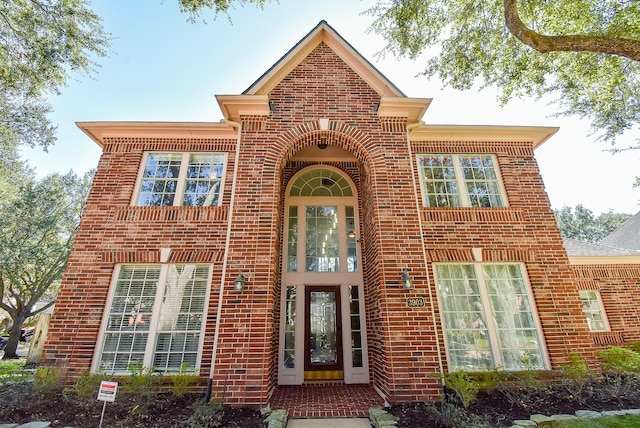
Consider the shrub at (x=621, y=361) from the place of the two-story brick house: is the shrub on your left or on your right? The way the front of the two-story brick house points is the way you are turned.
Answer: on your left

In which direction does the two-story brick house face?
toward the camera

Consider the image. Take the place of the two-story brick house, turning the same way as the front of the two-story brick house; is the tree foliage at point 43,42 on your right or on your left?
on your right

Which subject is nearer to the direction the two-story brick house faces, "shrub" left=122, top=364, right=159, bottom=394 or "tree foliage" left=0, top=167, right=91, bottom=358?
the shrub

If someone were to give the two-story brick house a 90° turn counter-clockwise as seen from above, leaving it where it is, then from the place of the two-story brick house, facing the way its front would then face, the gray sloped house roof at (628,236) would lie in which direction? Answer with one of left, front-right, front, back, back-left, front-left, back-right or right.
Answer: front-left

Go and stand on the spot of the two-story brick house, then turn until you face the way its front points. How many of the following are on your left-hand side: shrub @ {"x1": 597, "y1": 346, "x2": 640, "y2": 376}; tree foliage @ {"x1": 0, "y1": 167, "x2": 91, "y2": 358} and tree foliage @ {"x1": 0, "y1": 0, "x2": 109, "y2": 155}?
1

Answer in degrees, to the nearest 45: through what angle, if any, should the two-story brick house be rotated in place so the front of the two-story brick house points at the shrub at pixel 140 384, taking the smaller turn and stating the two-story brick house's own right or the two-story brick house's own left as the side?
approximately 90° to the two-story brick house's own right

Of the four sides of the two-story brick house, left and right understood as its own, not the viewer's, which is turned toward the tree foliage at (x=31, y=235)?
right

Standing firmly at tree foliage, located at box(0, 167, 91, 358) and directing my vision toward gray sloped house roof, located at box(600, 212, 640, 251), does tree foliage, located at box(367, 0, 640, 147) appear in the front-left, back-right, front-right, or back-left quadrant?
front-right

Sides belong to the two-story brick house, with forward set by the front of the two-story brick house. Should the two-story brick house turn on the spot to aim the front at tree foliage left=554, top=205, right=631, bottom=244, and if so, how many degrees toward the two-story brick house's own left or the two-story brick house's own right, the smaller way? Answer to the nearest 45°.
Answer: approximately 135° to the two-story brick house's own left
